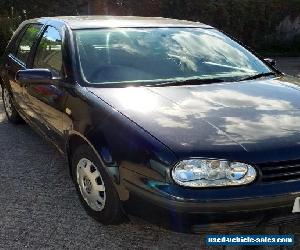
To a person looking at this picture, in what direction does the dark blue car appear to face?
facing the viewer and to the right of the viewer
